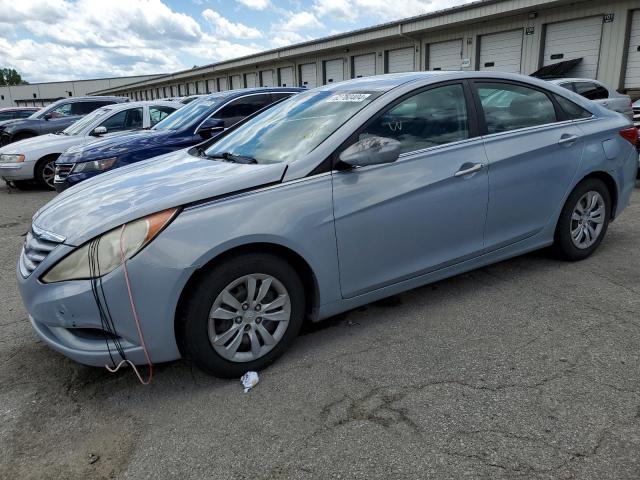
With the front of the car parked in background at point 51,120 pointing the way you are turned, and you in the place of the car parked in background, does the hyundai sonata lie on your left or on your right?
on your left

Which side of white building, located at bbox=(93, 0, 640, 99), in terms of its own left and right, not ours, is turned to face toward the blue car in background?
front

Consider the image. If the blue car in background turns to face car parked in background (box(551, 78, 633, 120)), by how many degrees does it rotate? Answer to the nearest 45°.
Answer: approximately 135° to its left

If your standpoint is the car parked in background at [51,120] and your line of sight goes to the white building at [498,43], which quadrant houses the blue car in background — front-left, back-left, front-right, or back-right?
front-right

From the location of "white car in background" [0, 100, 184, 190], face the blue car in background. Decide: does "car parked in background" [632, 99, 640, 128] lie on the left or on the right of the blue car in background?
left

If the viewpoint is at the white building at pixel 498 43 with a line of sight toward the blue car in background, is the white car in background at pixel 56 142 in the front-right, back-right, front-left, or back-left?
front-right

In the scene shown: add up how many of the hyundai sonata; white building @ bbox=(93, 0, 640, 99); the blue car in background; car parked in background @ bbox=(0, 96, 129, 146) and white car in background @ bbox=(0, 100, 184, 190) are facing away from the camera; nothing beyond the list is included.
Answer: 0

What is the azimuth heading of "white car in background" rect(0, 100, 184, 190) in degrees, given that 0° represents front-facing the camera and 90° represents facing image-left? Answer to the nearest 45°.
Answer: approximately 45°

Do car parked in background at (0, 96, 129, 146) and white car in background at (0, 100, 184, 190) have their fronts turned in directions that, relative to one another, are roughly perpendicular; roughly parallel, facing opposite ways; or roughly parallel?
roughly parallel

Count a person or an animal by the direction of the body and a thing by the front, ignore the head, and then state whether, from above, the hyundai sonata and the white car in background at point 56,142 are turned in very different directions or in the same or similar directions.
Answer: same or similar directions
